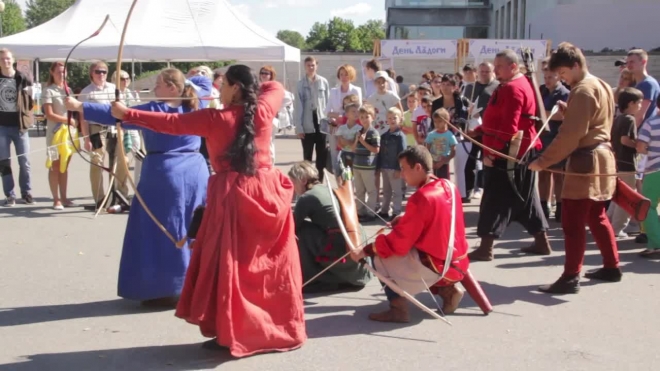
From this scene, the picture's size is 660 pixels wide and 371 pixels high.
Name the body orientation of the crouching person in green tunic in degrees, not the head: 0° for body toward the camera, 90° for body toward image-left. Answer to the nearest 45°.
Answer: approximately 90°

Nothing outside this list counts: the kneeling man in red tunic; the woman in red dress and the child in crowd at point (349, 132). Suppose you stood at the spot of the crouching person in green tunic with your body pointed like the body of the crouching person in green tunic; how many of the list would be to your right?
1

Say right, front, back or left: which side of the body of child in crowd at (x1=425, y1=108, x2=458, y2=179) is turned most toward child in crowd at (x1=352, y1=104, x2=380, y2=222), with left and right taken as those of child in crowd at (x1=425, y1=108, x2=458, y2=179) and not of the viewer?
right

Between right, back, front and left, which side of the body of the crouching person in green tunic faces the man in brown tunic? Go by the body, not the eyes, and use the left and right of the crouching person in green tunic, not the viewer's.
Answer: back

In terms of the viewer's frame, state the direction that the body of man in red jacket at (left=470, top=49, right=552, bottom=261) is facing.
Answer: to the viewer's left

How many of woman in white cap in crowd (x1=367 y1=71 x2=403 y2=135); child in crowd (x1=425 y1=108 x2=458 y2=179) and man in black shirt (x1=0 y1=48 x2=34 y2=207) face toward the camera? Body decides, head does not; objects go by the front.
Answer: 3

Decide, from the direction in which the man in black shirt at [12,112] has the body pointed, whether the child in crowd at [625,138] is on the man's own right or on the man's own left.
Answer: on the man's own left

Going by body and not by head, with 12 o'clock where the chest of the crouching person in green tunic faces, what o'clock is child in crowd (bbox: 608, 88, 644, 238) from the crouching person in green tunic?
The child in crowd is roughly at 5 o'clock from the crouching person in green tunic.

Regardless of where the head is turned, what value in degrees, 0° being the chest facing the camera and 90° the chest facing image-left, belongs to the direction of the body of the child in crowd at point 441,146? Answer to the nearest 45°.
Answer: approximately 0°

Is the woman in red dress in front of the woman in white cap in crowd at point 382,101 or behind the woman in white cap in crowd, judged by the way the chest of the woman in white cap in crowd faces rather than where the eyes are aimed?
in front
